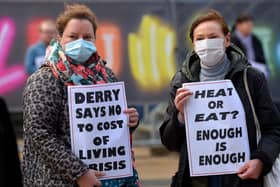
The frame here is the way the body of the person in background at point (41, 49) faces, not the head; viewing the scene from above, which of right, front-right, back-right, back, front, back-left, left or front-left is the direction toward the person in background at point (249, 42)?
front-left

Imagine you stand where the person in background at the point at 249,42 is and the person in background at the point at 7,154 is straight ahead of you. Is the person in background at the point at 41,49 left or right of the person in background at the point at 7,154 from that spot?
right

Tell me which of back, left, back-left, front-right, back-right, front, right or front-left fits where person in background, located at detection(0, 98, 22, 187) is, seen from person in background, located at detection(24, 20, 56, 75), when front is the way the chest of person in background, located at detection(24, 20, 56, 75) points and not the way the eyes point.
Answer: front-right

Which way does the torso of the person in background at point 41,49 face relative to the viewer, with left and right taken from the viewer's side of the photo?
facing the viewer and to the right of the viewer
